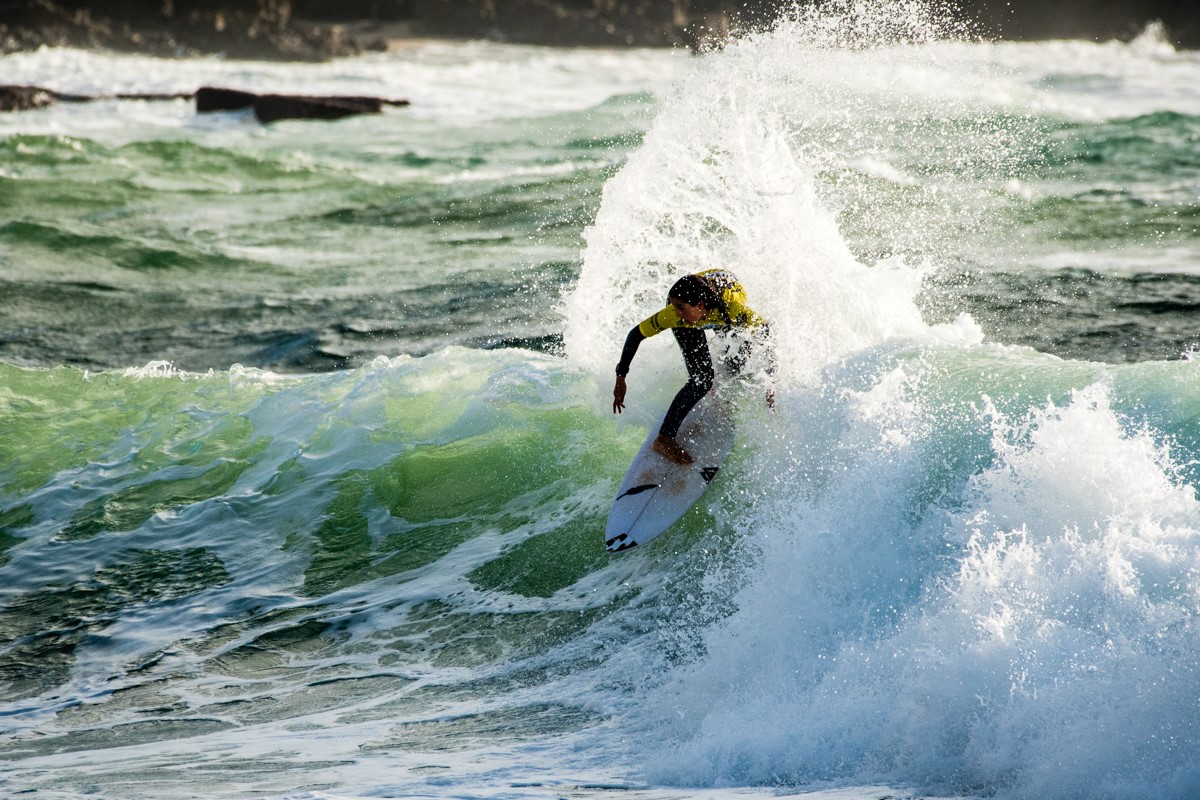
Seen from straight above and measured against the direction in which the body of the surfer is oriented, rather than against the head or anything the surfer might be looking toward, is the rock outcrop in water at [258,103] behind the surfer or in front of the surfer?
behind

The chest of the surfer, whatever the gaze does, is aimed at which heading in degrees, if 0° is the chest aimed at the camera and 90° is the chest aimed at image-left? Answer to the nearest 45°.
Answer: approximately 0°

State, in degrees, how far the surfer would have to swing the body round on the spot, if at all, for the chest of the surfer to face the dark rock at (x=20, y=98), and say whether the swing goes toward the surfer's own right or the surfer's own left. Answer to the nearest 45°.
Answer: approximately 135° to the surfer's own right
